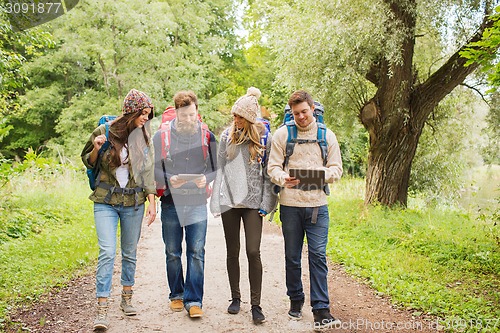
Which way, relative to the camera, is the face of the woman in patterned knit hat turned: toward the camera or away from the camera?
toward the camera

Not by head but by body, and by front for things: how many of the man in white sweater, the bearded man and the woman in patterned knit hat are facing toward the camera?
3

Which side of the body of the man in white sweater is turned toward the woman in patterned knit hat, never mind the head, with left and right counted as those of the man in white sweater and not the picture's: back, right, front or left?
right

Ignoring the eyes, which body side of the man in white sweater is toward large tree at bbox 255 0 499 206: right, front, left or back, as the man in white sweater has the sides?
back

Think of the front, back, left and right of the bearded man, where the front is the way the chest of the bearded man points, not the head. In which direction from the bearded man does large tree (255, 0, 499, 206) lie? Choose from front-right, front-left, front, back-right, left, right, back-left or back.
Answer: back-left

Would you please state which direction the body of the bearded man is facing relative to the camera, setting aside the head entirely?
toward the camera

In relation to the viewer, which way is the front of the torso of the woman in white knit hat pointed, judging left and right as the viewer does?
facing the viewer

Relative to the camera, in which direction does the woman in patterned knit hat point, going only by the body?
toward the camera

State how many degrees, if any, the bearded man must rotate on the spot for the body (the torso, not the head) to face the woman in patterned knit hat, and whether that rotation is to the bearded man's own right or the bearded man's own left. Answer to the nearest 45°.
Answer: approximately 90° to the bearded man's own right

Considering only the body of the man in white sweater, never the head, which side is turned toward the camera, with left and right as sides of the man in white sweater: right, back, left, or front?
front

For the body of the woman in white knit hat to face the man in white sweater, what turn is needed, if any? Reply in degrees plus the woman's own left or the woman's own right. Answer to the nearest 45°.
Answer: approximately 90° to the woman's own left

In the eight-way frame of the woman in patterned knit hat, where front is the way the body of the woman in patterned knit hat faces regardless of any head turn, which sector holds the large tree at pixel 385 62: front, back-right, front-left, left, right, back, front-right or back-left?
back-left
